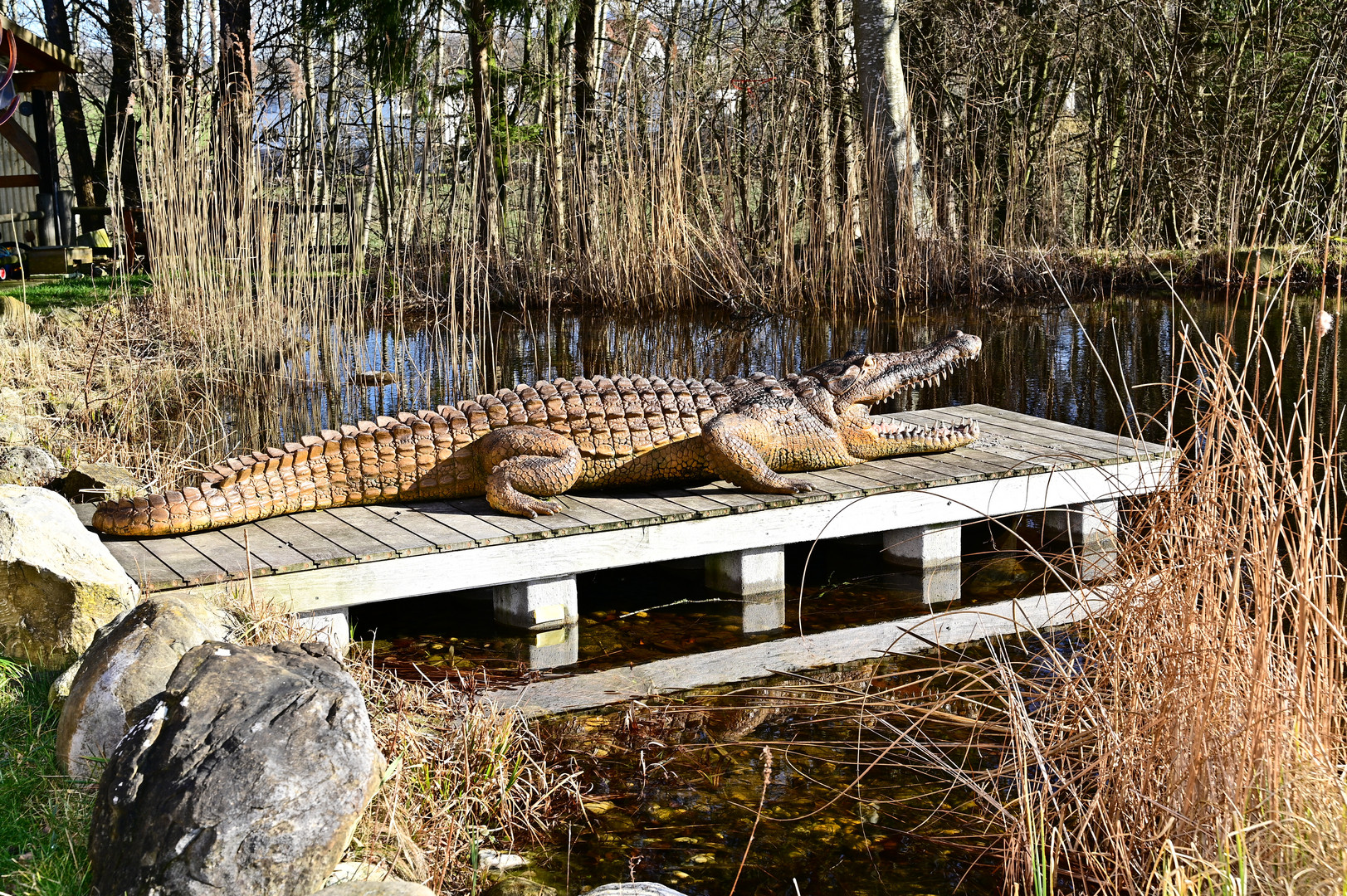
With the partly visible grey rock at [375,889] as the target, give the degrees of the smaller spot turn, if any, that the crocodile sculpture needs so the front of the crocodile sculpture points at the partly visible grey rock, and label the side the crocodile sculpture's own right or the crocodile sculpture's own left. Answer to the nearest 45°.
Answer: approximately 90° to the crocodile sculpture's own right

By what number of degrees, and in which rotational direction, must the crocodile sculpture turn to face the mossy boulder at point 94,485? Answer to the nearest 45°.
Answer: approximately 180°

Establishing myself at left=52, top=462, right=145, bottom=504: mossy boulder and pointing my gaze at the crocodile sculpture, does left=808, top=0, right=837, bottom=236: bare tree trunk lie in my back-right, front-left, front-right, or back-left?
front-left

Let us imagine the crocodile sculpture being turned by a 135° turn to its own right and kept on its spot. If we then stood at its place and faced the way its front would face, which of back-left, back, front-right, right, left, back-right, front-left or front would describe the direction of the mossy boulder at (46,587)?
front

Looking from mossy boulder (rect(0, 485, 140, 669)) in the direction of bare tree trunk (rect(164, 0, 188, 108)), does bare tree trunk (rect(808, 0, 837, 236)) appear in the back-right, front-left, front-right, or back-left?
front-right

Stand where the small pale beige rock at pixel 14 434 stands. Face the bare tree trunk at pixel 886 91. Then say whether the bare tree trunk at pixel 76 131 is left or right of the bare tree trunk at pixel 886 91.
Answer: left

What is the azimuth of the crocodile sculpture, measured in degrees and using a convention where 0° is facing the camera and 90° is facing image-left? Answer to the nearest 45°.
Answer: approximately 270°

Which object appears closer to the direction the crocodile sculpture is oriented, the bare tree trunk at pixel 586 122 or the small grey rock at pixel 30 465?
the bare tree trunk

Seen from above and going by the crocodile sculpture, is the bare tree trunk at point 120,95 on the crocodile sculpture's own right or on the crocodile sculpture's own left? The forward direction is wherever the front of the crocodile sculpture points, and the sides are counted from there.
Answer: on the crocodile sculpture's own left

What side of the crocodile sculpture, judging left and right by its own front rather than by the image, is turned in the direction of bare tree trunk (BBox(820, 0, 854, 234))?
left

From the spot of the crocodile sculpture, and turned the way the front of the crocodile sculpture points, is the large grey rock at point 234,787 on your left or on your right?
on your right

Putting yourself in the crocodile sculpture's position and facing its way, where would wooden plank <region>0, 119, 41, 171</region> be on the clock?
The wooden plank is roughly at 8 o'clock from the crocodile sculpture.
